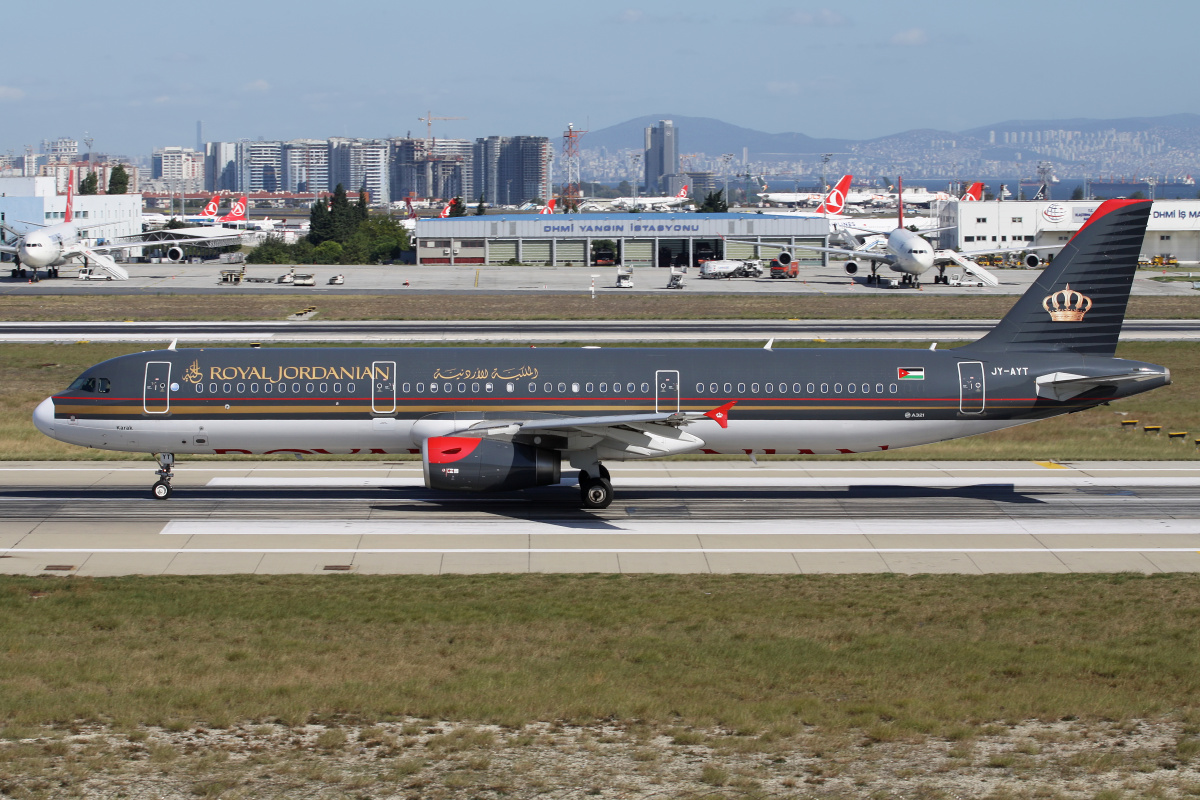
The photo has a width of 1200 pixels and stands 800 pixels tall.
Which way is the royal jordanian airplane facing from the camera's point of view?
to the viewer's left
